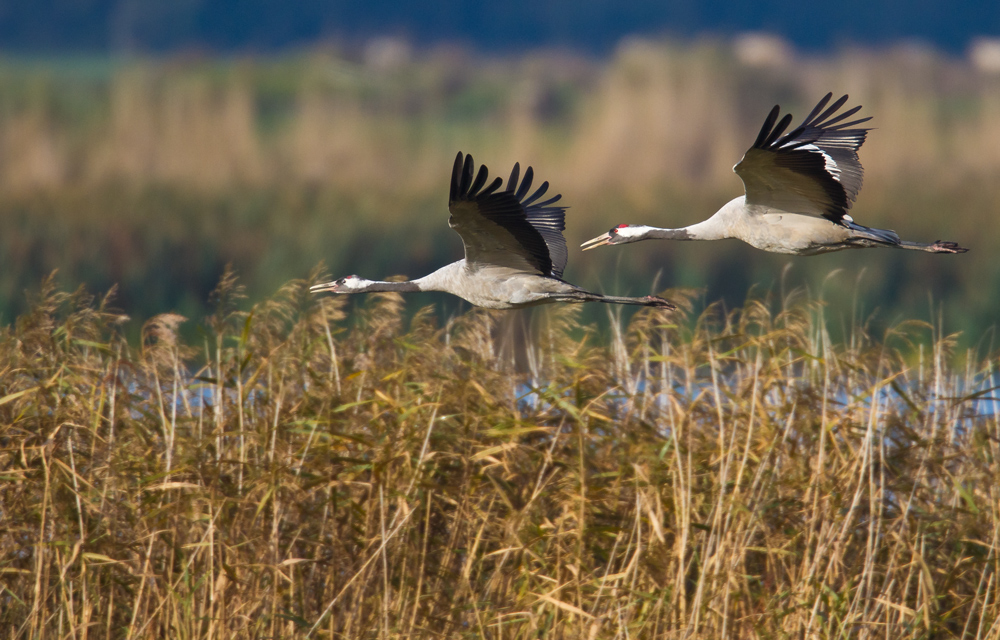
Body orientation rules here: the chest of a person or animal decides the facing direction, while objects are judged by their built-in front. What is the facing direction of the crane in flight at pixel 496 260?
to the viewer's left

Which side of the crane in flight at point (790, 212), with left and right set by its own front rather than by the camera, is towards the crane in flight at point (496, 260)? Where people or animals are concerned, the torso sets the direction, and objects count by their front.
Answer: front

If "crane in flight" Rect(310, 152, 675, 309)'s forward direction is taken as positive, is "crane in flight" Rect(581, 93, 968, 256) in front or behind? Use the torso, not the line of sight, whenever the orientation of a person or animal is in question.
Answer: behind

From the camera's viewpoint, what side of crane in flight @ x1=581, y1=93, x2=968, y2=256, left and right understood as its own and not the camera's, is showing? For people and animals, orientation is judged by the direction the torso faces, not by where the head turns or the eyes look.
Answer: left

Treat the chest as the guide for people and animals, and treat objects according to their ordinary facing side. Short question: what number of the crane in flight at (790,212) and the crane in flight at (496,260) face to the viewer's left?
2
